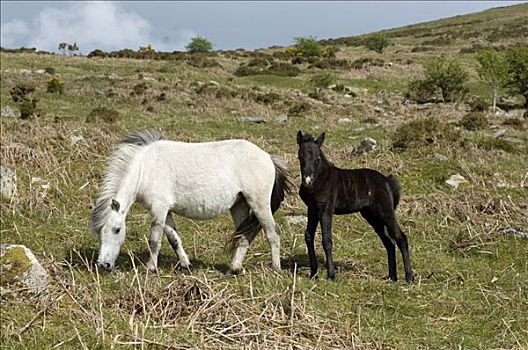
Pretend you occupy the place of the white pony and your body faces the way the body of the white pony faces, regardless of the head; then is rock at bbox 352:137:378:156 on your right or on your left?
on your right

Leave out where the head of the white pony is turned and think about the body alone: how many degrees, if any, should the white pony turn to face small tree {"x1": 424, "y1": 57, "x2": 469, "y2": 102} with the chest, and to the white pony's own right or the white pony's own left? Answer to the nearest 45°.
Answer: approximately 135° to the white pony's own right

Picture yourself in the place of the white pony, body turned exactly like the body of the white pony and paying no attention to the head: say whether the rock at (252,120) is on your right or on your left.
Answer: on your right

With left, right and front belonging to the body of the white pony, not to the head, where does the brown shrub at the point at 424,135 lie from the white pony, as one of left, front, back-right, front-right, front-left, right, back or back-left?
back-right

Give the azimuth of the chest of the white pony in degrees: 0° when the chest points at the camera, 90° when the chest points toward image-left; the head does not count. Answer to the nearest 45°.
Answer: approximately 90°

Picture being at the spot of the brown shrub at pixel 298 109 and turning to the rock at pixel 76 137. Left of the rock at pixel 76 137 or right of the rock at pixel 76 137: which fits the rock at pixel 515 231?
left

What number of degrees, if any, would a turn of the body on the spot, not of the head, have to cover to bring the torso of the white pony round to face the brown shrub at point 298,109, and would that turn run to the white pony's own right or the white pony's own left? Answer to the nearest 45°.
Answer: approximately 90° to the white pony's own right

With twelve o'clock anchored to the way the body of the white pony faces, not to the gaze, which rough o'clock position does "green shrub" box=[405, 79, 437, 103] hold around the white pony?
The green shrub is roughly at 4 o'clock from the white pony.

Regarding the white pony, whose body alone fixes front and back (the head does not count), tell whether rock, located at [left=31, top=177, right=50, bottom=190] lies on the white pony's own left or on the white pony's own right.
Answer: on the white pony's own right

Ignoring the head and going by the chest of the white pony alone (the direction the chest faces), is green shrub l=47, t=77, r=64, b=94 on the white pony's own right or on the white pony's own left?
on the white pony's own right

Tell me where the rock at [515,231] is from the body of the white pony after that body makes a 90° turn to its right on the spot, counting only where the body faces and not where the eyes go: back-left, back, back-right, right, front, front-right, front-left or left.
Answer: right
